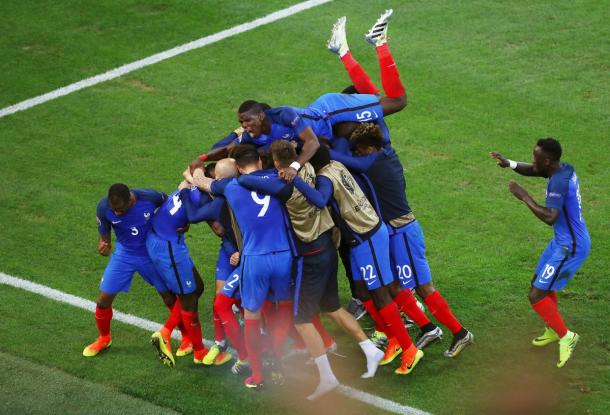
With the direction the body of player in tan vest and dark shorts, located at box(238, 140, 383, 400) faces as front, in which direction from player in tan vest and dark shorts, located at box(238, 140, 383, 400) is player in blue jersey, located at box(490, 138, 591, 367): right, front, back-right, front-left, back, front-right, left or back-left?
back-right

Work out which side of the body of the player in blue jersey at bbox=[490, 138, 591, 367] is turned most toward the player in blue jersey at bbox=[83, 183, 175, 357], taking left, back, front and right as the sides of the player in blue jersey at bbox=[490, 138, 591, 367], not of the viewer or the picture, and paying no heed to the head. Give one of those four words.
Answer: front

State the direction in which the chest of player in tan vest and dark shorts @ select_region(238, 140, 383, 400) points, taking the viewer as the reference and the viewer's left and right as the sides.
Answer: facing away from the viewer and to the left of the viewer

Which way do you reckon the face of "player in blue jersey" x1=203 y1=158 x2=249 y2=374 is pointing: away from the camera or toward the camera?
away from the camera

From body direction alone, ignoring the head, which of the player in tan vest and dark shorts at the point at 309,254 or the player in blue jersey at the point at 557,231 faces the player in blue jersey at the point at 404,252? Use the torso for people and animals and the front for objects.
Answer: the player in blue jersey at the point at 557,231

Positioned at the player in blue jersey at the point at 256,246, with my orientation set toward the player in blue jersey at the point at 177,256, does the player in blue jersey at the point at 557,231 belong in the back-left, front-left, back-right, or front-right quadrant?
back-right

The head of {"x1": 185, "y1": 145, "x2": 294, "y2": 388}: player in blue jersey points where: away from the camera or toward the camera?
away from the camera

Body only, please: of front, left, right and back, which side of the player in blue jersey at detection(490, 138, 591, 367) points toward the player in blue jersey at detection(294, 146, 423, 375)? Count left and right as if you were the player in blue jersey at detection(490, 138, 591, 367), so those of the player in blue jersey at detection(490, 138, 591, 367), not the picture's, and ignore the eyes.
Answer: front
